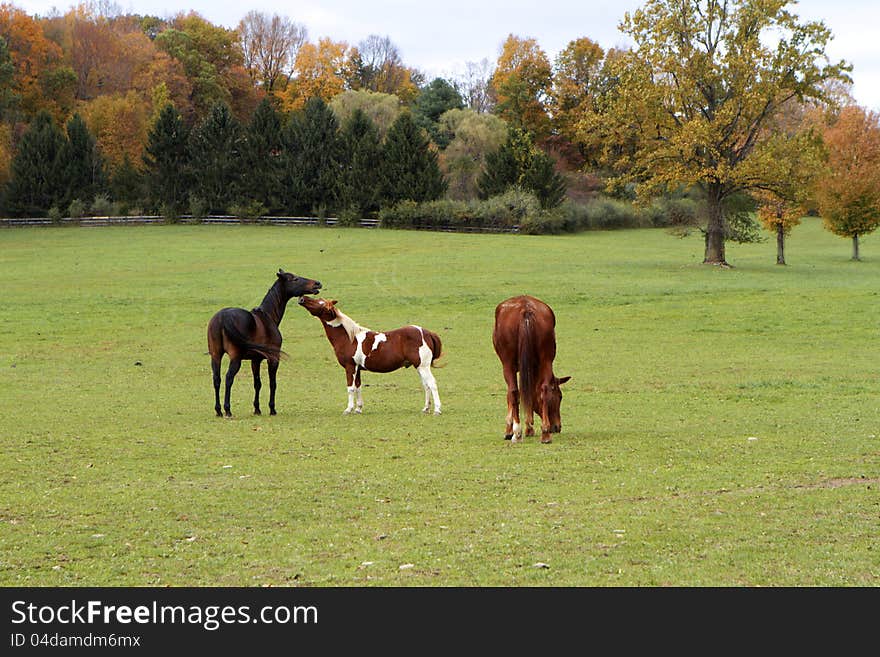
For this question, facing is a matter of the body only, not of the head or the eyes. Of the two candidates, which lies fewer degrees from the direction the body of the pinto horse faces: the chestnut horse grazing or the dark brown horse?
the dark brown horse

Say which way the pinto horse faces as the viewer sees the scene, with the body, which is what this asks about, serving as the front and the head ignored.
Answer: to the viewer's left

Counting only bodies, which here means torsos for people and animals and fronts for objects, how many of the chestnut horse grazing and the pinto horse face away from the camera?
1

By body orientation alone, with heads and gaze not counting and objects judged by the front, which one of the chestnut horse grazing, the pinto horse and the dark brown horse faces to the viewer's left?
the pinto horse

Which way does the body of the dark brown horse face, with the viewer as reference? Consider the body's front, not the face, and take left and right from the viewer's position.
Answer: facing away from the viewer and to the right of the viewer

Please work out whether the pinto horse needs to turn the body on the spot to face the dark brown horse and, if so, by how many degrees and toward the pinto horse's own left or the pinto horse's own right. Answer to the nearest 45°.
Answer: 0° — it already faces it

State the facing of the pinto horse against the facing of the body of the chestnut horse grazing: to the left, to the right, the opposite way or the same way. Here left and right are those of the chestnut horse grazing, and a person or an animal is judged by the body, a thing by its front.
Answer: to the left

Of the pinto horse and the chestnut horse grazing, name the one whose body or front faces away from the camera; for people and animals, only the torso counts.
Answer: the chestnut horse grazing

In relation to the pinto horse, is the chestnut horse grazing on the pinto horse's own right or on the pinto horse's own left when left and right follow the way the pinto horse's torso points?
on the pinto horse's own left

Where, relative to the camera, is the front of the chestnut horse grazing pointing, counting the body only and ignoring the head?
away from the camera
